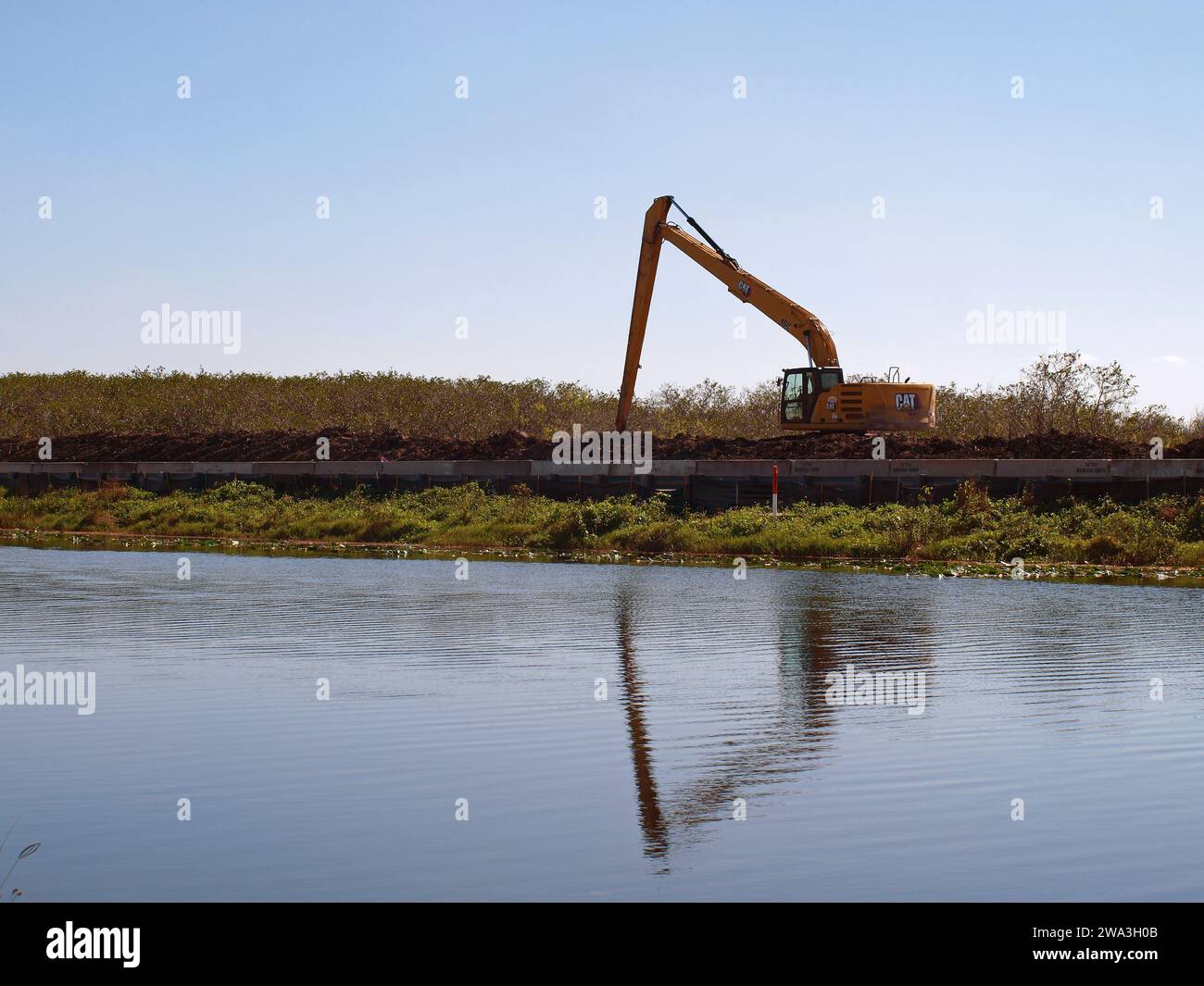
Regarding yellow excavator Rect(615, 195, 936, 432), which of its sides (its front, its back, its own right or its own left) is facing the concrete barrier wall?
left

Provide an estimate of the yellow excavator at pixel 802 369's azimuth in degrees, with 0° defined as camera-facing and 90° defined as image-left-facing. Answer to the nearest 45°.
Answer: approximately 90°
